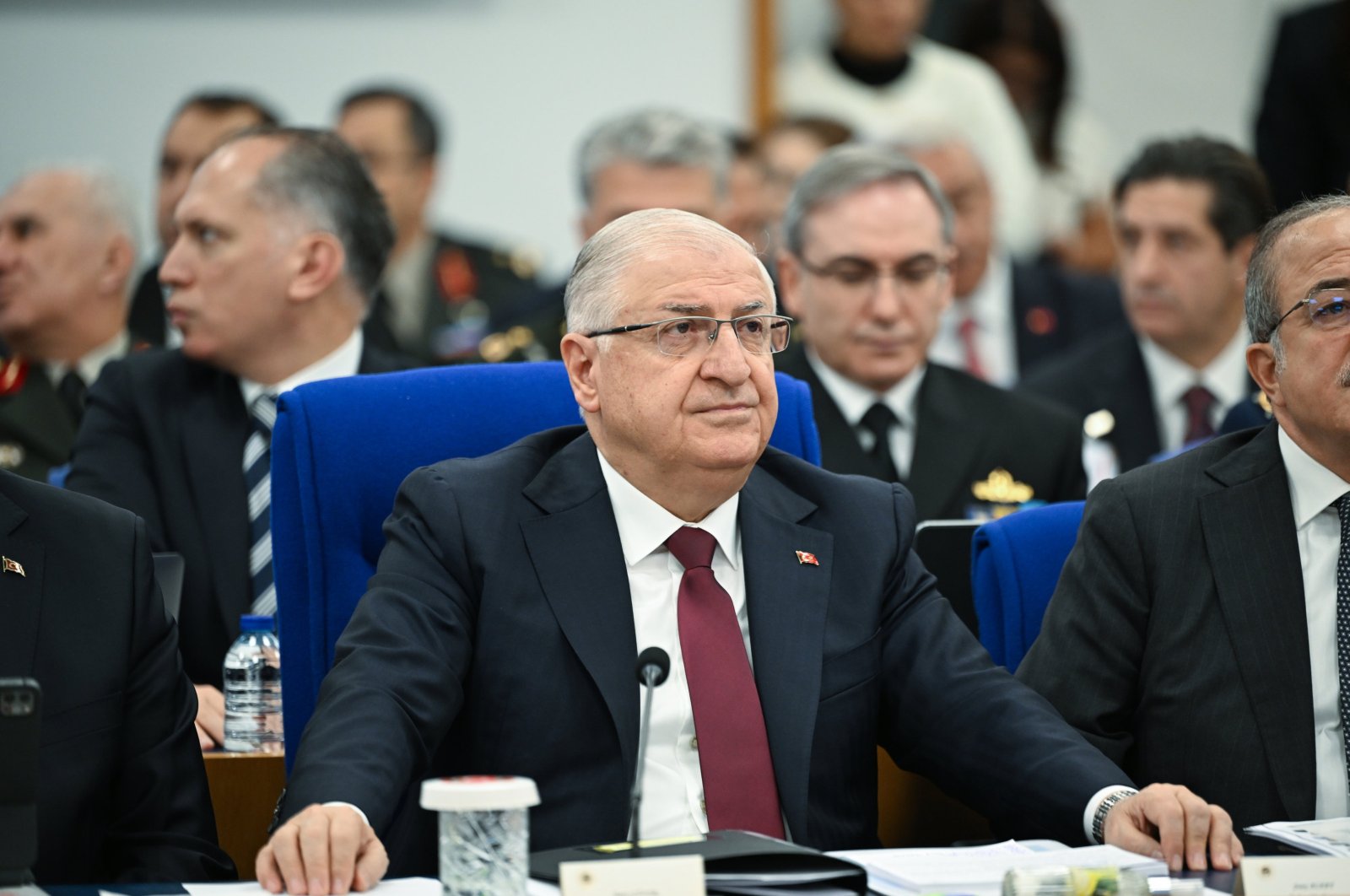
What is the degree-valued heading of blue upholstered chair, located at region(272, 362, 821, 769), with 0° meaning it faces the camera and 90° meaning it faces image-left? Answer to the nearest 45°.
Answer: approximately 0°

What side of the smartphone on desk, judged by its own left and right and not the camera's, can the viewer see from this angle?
back

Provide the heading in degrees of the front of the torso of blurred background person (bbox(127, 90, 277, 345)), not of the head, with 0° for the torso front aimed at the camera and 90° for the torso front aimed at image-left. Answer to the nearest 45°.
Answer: approximately 45°

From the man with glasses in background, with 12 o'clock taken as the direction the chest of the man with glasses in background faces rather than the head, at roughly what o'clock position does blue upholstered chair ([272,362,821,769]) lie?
The blue upholstered chair is roughly at 1 o'clock from the man with glasses in background.

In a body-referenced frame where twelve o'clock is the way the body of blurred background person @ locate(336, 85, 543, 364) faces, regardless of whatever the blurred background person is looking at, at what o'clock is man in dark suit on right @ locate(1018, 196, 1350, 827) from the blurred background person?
The man in dark suit on right is roughly at 10 o'clock from the blurred background person.
